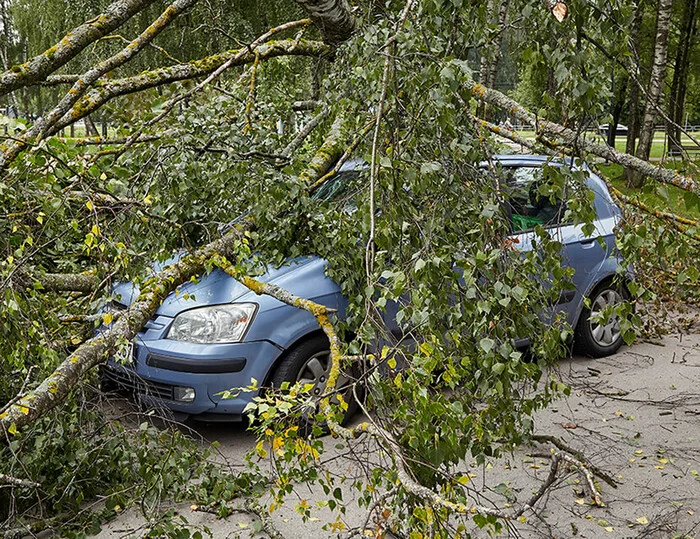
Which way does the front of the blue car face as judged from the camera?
facing the viewer and to the left of the viewer

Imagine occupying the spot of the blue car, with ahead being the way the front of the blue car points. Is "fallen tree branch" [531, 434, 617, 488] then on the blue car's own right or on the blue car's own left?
on the blue car's own left

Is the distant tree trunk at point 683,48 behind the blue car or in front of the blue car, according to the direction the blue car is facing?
behind
